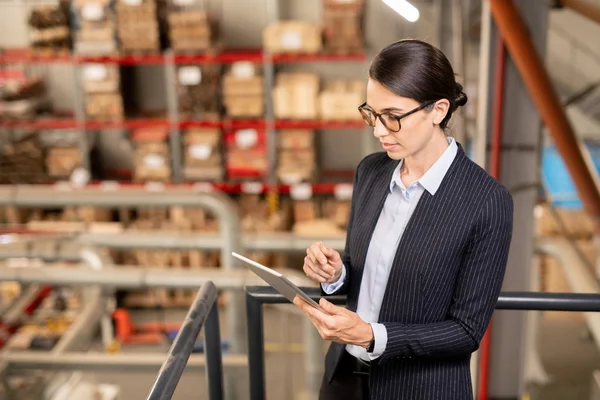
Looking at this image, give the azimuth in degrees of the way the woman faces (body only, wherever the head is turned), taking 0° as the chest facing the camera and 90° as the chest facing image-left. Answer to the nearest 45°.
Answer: approximately 45°

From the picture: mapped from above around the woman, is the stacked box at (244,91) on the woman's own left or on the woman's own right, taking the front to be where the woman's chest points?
on the woman's own right

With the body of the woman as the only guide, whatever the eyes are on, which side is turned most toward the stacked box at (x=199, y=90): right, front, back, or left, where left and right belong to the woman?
right

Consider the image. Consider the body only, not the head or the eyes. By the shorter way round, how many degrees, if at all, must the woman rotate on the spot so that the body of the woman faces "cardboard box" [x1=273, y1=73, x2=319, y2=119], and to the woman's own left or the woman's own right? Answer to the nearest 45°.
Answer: approximately 135° to the woman's own right

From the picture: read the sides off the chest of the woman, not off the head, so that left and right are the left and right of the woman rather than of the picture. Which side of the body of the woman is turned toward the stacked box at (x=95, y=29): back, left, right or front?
right

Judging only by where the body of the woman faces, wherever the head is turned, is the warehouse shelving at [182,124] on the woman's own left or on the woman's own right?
on the woman's own right

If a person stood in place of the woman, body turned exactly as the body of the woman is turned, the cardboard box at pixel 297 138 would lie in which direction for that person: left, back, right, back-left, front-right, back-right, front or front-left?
back-right

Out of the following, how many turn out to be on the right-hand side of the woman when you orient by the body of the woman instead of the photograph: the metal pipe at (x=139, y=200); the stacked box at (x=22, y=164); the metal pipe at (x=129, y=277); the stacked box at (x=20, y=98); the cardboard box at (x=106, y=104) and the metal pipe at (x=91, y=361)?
6

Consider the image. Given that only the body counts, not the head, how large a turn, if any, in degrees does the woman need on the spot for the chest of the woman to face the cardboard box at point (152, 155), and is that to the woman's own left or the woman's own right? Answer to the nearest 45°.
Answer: approximately 90° to the woman's own right

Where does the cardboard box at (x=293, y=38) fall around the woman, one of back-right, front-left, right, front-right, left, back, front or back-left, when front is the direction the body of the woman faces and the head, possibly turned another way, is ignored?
back-right

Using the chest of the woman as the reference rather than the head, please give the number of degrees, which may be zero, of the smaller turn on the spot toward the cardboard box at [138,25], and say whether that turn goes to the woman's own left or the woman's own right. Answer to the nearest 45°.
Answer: approximately 90° to the woman's own right

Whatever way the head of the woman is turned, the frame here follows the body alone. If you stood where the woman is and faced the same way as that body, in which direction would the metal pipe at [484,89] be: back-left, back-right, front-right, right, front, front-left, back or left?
back-right

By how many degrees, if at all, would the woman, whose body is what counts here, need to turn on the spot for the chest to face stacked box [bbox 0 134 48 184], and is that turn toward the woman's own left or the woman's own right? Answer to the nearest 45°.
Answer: approximately 90° to the woman's own right

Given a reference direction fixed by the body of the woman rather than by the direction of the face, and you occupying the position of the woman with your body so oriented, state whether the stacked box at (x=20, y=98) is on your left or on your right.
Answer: on your right

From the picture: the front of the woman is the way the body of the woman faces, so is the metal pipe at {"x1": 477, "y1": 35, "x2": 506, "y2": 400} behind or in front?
behind

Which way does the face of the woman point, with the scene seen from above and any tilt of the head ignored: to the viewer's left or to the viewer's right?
to the viewer's left
